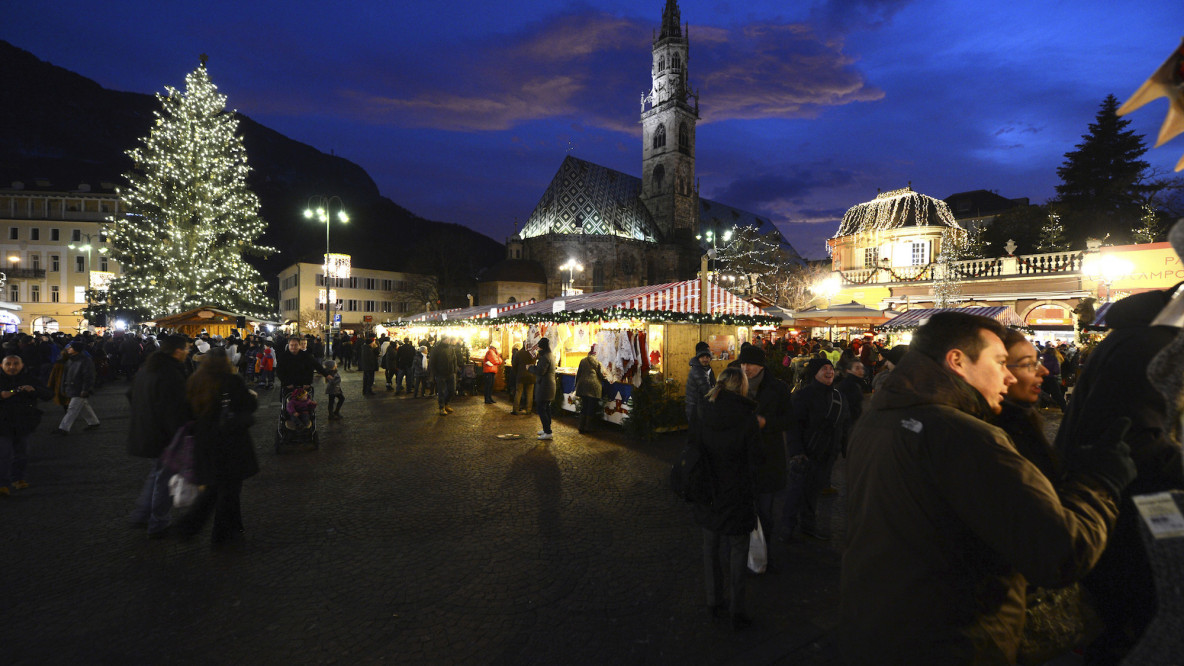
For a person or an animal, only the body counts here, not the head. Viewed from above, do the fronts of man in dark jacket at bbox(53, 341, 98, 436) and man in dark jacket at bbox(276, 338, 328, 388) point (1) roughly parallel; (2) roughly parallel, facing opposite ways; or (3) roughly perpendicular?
roughly perpendicular

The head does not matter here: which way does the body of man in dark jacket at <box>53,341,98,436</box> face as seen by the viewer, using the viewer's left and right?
facing to the left of the viewer

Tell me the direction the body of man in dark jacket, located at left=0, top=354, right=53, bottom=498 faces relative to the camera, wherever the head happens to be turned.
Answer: toward the camera

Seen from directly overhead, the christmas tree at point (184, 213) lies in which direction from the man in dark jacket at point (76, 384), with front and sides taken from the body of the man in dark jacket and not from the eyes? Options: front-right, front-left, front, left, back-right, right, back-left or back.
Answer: right

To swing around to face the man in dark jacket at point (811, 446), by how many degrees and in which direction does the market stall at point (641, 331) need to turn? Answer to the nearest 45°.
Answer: approximately 45° to its left

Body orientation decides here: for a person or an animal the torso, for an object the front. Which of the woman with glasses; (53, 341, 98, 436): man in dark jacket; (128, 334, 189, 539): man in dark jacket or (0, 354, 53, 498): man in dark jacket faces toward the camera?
(0, 354, 53, 498): man in dark jacket

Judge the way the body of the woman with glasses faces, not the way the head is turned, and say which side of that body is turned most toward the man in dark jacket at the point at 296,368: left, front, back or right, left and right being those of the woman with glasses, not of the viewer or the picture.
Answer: back

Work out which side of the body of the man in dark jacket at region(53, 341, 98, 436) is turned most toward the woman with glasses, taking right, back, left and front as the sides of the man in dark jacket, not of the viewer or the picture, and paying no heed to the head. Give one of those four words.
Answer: left

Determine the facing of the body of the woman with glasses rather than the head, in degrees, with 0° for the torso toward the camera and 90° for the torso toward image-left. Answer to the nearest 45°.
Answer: approximately 270°

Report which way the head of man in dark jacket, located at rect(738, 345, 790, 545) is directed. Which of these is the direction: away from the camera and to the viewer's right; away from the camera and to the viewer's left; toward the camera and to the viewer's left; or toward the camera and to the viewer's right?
toward the camera and to the viewer's left

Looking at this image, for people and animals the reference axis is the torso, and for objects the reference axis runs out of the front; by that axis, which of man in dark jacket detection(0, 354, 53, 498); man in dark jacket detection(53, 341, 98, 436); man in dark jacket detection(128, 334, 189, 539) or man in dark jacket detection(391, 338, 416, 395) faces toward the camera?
man in dark jacket detection(0, 354, 53, 498)

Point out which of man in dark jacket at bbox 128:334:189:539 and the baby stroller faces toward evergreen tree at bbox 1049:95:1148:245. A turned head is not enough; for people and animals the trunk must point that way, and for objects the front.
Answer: the man in dark jacket

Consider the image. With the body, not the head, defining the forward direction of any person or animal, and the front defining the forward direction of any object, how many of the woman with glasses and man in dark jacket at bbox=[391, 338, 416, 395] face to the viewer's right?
1
